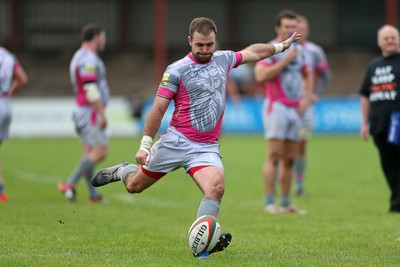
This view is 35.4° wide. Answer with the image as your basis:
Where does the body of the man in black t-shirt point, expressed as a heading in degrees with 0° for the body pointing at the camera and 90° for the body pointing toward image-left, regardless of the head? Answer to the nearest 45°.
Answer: approximately 0°

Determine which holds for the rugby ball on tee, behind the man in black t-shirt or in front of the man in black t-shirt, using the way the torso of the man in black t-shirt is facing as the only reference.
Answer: in front
